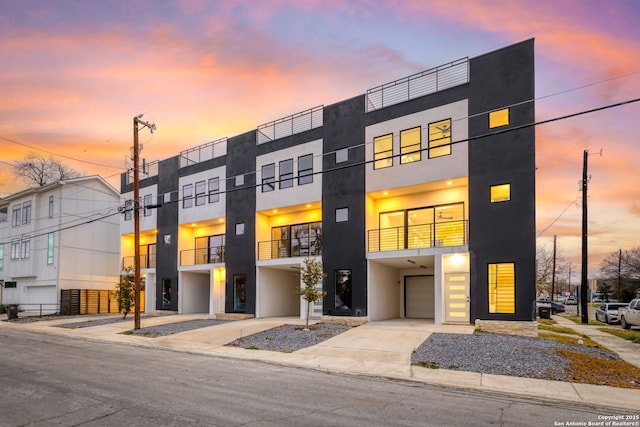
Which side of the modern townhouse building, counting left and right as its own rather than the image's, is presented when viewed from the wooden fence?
right

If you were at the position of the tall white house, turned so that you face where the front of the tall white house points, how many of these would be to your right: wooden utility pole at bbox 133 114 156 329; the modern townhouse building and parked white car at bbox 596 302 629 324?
0

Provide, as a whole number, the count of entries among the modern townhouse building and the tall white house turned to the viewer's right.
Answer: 0

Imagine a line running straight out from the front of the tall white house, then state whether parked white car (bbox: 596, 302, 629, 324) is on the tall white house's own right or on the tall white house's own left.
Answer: on the tall white house's own left

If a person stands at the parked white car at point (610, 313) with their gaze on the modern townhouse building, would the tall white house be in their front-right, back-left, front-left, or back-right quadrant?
front-right

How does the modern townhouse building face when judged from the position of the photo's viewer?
facing the viewer and to the left of the viewer

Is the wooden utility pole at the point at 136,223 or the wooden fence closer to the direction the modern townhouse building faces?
the wooden utility pole

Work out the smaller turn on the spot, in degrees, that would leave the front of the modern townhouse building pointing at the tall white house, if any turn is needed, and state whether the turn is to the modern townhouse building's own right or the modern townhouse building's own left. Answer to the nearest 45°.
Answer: approximately 90° to the modern townhouse building's own right

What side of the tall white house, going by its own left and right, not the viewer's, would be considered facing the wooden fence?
left

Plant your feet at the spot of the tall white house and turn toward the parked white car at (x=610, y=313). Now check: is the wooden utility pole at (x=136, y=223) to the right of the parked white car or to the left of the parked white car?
right

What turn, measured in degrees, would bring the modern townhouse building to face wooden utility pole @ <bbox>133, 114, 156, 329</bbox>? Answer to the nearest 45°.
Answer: approximately 45° to its right

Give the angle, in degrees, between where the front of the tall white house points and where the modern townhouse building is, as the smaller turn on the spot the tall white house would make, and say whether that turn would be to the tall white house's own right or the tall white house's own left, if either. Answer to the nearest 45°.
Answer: approximately 90° to the tall white house's own left

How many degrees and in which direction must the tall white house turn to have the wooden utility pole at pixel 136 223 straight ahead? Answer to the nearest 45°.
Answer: approximately 45° to its left
